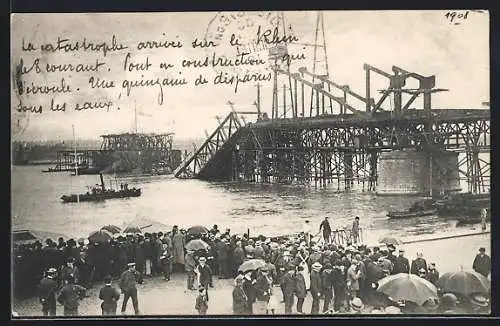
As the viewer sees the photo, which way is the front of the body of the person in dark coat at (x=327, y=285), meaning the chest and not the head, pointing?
away from the camera

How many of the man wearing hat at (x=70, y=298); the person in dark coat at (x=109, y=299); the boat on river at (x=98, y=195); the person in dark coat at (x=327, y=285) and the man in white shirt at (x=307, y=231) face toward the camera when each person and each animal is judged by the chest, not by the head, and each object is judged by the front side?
0

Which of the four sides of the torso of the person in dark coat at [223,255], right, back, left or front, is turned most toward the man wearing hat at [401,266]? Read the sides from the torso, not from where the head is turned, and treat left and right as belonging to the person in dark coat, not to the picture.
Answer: right

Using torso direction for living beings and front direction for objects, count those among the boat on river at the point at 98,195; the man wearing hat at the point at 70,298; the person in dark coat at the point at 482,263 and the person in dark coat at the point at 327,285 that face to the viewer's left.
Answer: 1

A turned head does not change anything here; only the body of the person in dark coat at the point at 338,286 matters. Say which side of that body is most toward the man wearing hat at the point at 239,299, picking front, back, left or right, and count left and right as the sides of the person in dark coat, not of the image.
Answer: left

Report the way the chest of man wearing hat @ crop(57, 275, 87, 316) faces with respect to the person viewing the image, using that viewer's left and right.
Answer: facing away from the viewer

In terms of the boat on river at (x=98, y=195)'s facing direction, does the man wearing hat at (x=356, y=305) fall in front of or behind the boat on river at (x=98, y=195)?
behind

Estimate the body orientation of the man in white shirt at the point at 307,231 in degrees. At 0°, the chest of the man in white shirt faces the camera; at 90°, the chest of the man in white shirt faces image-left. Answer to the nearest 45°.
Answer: approximately 180°
